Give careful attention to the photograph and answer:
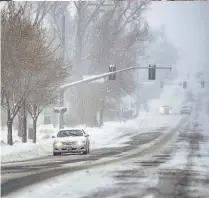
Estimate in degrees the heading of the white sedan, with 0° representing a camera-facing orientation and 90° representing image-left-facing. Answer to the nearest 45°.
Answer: approximately 0°
